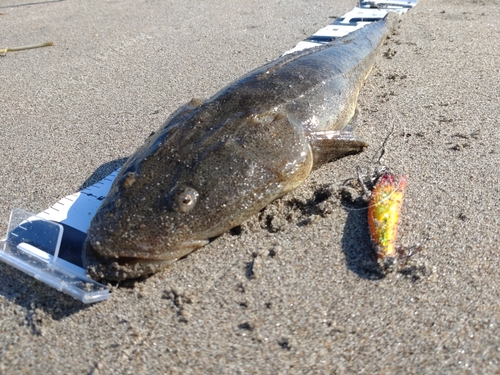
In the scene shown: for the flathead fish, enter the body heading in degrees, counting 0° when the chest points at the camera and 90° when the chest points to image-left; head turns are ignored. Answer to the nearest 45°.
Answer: approximately 45°

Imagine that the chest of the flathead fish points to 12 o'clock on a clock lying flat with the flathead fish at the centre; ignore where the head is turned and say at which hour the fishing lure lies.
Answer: The fishing lure is roughly at 8 o'clock from the flathead fish.
